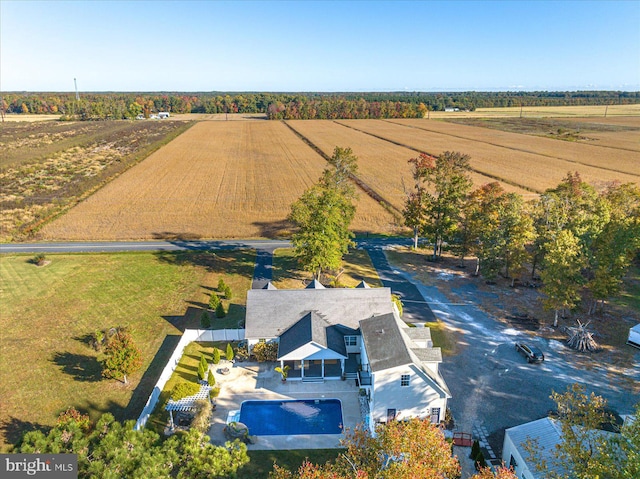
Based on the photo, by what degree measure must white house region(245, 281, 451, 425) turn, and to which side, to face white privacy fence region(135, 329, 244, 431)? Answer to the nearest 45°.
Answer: approximately 90° to its left

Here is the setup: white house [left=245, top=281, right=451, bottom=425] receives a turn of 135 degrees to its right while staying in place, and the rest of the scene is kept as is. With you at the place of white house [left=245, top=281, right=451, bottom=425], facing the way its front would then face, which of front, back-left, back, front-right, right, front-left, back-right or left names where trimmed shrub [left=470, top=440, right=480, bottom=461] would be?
front

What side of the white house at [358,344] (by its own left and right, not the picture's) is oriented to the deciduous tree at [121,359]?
left

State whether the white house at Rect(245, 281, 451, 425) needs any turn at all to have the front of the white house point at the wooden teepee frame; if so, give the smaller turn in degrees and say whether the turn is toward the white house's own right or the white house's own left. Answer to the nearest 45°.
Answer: approximately 90° to the white house's own right

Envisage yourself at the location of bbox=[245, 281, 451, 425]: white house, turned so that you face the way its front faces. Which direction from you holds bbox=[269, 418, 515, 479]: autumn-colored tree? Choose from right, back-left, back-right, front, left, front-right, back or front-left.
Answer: back

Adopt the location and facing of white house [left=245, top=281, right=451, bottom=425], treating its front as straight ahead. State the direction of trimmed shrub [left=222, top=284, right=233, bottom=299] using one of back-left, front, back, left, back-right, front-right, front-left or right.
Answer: front-left

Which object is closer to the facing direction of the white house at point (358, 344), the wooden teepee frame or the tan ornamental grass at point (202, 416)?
the wooden teepee frame

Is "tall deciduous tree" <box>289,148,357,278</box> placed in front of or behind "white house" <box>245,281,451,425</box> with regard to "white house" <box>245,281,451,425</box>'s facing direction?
in front

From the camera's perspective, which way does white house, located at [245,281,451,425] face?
away from the camera

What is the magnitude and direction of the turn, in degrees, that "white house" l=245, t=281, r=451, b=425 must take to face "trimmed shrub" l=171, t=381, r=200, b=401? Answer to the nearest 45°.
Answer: approximately 135° to its left

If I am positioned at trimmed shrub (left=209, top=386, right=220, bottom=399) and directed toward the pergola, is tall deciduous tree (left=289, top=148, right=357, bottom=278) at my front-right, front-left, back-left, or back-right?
back-right

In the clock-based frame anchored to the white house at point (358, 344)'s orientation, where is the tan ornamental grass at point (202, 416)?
The tan ornamental grass is roughly at 8 o'clock from the white house.

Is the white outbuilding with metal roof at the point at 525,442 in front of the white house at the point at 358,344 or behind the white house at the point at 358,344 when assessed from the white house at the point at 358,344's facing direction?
behind
